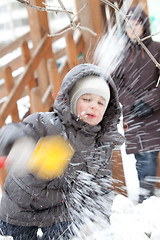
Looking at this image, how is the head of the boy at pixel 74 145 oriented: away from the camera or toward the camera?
toward the camera
